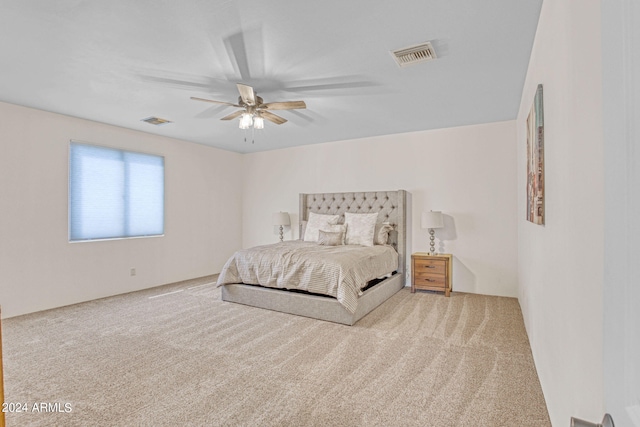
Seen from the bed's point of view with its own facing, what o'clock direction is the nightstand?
The nightstand is roughly at 7 o'clock from the bed.

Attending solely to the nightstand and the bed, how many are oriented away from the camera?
0

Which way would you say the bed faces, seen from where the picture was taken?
facing the viewer and to the left of the viewer

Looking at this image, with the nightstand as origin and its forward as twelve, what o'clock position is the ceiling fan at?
The ceiling fan is roughly at 12 o'clock from the nightstand.

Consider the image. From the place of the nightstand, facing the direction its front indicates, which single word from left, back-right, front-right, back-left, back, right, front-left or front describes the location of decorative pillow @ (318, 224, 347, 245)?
front-right

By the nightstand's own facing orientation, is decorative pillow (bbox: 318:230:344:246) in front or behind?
in front

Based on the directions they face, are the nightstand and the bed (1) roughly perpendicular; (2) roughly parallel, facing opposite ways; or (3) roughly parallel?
roughly parallel

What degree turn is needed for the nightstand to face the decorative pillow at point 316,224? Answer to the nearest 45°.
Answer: approximately 45° to its right

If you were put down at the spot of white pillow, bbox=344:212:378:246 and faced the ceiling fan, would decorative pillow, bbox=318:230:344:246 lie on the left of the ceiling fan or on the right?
right

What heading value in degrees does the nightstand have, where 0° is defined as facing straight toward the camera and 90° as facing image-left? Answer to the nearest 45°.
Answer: approximately 45°
